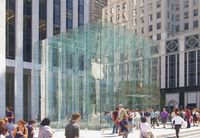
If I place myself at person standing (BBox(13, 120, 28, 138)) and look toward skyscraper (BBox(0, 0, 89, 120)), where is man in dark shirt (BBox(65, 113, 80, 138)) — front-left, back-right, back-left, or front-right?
back-right
